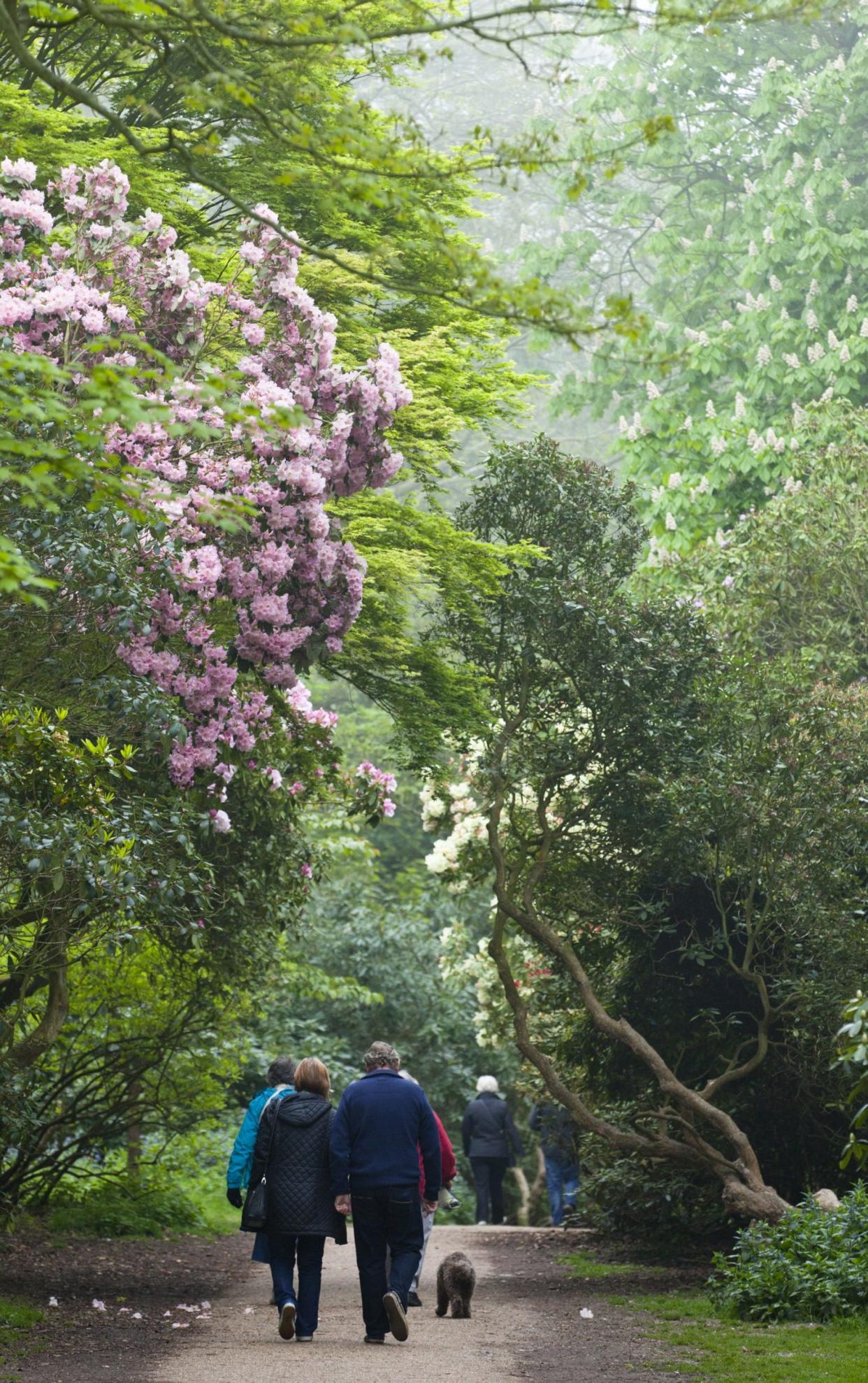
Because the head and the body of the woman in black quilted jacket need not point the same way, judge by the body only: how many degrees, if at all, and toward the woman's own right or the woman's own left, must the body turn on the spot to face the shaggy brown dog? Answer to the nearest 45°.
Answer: approximately 45° to the woman's own right

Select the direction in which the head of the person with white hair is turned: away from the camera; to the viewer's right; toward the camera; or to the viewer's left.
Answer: away from the camera

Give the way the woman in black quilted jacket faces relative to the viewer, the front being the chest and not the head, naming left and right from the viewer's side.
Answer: facing away from the viewer

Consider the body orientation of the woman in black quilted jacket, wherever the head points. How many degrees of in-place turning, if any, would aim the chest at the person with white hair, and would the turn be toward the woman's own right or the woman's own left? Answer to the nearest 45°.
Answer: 0° — they already face them

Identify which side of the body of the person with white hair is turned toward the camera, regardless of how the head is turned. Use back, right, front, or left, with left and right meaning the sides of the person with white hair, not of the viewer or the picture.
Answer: back

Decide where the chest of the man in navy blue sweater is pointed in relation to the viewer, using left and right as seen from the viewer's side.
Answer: facing away from the viewer

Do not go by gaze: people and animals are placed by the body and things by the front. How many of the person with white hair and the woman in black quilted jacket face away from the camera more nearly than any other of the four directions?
2

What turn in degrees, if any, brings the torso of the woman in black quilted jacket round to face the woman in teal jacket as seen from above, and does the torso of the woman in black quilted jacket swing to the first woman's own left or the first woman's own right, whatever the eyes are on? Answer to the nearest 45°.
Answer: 0° — they already face them

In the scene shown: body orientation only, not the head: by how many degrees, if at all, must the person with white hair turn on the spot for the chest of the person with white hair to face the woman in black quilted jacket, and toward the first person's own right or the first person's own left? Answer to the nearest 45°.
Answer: approximately 180°

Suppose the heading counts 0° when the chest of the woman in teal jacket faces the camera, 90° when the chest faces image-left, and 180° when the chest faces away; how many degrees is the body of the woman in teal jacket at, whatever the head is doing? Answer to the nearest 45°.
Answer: approximately 180°
